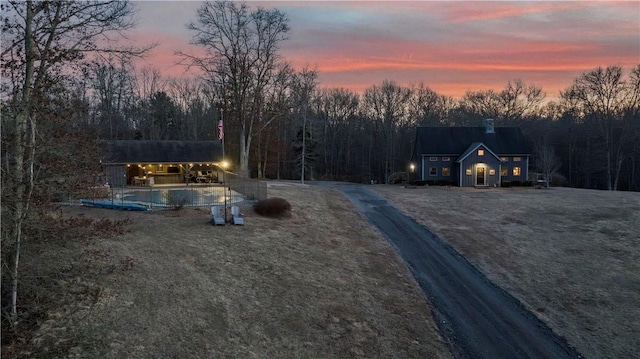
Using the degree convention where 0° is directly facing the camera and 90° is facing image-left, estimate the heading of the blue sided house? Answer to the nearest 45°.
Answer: approximately 0°

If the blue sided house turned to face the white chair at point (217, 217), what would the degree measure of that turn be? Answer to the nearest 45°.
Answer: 0° — it already faces it

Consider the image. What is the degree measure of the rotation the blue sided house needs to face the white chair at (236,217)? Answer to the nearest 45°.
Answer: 0° — it already faces it

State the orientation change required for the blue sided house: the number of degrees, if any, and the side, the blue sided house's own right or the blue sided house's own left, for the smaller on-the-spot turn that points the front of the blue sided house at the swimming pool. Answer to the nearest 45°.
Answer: approximately 45° to the blue sided house's own right

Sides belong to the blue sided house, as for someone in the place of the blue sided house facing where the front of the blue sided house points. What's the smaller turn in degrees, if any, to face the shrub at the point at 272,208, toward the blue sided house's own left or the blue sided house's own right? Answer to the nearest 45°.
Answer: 0° — it already faces it
